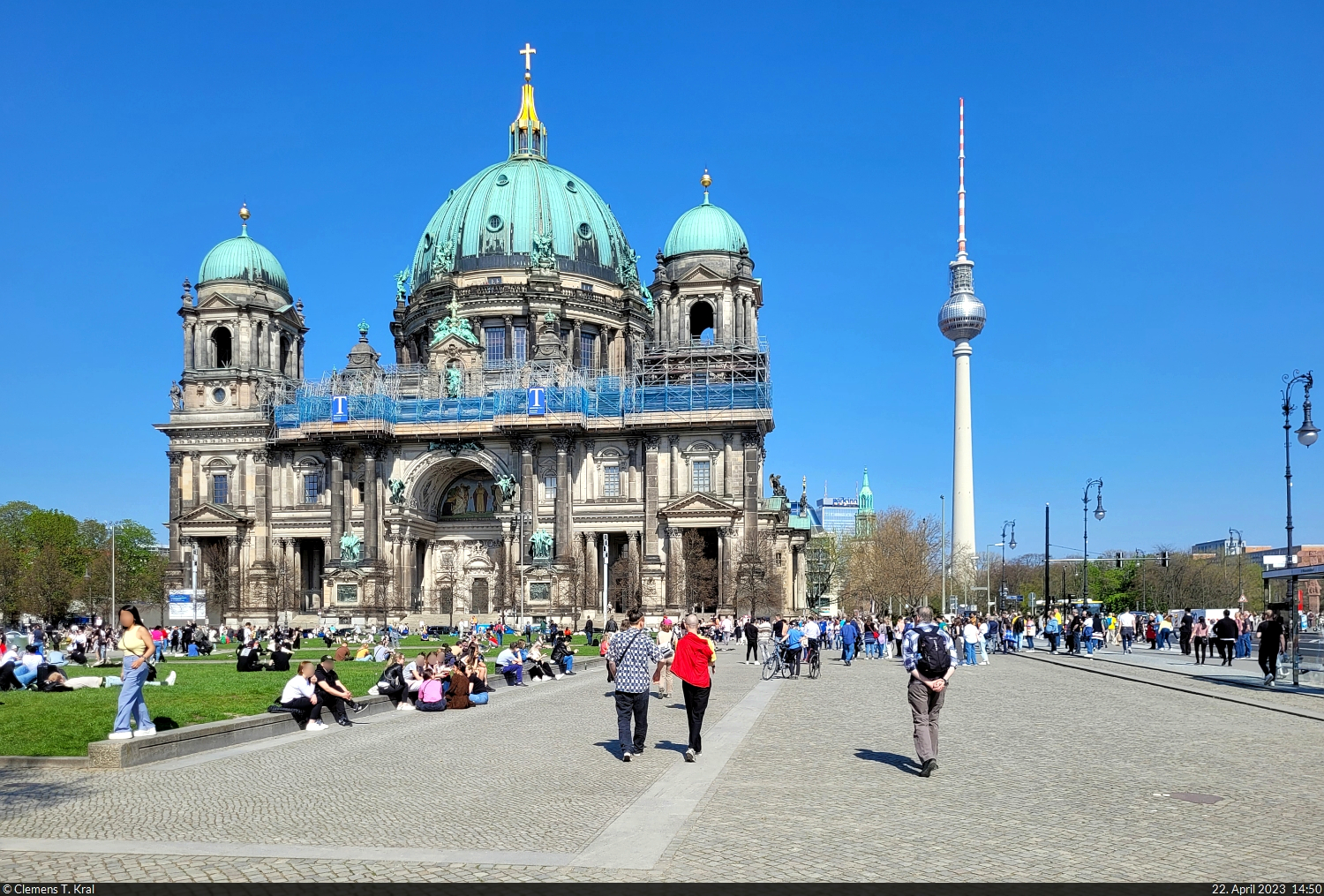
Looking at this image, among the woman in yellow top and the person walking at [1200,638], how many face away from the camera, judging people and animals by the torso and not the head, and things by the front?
1

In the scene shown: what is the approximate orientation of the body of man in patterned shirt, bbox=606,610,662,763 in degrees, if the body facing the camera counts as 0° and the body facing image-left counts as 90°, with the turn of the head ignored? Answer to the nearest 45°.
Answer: approximately 180°

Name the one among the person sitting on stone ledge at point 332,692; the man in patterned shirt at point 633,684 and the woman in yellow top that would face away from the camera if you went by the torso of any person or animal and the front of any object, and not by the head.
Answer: the man in patterned shirt

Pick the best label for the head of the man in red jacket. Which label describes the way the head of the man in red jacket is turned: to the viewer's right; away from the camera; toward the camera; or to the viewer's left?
away from the camera

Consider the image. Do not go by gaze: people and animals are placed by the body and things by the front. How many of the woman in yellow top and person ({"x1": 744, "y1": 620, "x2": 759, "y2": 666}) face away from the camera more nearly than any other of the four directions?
1

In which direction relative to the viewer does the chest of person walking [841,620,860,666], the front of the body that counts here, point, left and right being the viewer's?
facing away from the viewer
